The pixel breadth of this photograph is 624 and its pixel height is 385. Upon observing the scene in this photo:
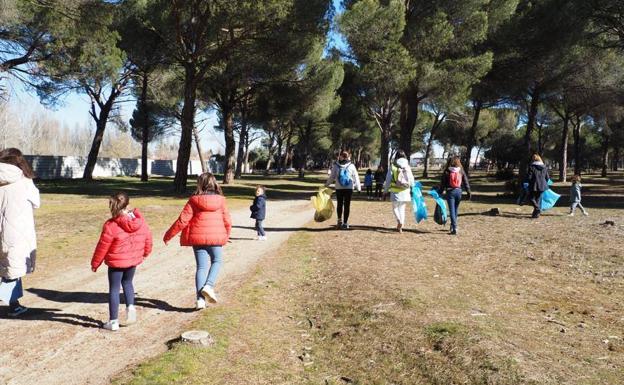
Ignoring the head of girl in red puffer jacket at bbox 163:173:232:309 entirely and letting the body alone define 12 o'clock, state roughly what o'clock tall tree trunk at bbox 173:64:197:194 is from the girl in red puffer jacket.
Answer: The tall tree trunk is roughly at 12 o'clock from the girl in red puffer jacket.

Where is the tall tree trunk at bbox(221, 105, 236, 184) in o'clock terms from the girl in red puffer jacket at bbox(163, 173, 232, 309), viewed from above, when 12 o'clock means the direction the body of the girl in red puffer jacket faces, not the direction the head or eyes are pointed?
The tall tree trunk is roughly at 12 o'clock from the girl in red puffer jacket.

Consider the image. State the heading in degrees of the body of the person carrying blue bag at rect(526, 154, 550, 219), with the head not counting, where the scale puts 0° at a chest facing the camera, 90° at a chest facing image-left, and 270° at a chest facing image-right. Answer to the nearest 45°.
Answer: approximately 180°

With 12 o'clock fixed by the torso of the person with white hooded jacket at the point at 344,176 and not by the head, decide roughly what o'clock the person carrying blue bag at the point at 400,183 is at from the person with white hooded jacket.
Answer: The person carrying blue bag is roughly at 3 o'clock from the person with white hooded jacket.

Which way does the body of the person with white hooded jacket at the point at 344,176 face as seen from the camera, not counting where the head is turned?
away from the camera

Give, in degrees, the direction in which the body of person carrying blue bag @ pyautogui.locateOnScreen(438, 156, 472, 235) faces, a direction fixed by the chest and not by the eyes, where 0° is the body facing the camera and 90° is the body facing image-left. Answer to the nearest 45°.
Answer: approximately 180°

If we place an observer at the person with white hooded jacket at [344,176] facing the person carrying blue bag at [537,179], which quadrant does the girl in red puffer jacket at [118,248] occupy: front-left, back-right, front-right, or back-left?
back-right

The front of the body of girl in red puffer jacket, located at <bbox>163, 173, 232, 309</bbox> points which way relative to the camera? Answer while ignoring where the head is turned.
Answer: away from the camera
